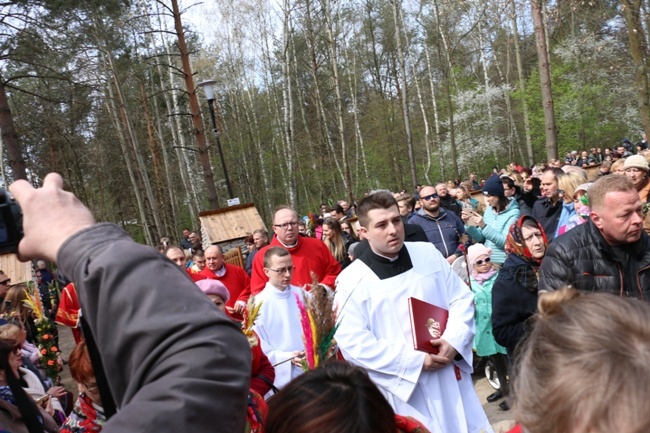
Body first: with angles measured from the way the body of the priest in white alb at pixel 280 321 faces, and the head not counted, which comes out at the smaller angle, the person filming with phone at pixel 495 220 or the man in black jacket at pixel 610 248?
the man in black jacket

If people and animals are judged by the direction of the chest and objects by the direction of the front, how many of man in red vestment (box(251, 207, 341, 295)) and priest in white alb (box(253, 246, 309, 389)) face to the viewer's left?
0

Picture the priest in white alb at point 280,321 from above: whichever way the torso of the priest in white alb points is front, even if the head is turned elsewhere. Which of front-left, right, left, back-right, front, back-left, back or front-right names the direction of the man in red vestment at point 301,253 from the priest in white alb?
back-left

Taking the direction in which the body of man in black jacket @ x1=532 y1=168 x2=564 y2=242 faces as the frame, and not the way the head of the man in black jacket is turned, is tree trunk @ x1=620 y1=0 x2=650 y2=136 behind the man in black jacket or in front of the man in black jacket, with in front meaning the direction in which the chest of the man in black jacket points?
behind

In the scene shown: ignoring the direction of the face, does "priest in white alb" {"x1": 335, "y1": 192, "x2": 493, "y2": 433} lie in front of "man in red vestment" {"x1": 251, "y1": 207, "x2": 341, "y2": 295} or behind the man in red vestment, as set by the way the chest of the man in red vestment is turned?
in front

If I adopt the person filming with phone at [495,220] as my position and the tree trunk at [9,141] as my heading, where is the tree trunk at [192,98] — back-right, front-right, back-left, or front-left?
front-right

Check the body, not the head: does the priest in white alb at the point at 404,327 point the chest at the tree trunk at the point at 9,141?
no

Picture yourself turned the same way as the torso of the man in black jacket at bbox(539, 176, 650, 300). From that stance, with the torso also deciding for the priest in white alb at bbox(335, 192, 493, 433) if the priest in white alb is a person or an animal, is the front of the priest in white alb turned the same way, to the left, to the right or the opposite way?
the same way

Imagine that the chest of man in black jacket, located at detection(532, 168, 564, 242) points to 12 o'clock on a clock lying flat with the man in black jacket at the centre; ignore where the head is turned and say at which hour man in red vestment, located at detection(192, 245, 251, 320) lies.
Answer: The man in red vestment is roughly at 1 o'clock from the man in black jacket.

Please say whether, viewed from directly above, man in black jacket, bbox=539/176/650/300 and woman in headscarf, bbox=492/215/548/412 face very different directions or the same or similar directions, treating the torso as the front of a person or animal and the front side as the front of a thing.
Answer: same or similar directions

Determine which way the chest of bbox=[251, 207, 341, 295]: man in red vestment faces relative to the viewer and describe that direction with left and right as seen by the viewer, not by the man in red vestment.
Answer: facing the viewer

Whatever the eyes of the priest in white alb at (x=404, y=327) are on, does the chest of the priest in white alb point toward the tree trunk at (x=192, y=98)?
no

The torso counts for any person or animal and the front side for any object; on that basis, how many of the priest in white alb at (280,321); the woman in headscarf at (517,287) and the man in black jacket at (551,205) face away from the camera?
0

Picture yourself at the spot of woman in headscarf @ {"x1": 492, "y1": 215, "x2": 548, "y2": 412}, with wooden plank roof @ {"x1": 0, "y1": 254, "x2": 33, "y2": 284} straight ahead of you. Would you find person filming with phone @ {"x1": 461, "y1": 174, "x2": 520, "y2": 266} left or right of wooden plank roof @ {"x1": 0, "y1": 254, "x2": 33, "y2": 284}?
right
